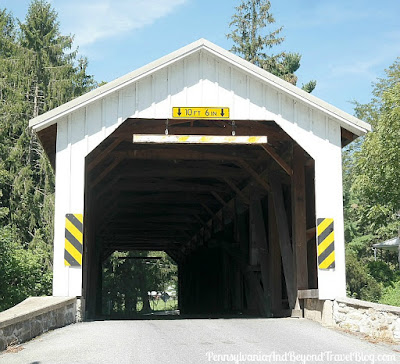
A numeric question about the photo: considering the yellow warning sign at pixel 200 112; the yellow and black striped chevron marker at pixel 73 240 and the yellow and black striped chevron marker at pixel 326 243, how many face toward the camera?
3

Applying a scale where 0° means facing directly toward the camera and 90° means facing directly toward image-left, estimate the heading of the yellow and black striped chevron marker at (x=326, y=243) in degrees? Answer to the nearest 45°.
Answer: approximately 0°

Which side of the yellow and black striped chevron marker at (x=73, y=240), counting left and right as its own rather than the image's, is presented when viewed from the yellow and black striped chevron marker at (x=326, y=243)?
left

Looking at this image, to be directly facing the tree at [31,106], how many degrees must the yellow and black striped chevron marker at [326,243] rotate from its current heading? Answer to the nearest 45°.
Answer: approximately 135° to its right

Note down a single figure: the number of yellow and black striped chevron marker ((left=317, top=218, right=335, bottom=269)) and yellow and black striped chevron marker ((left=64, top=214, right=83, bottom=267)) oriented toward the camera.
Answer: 2
